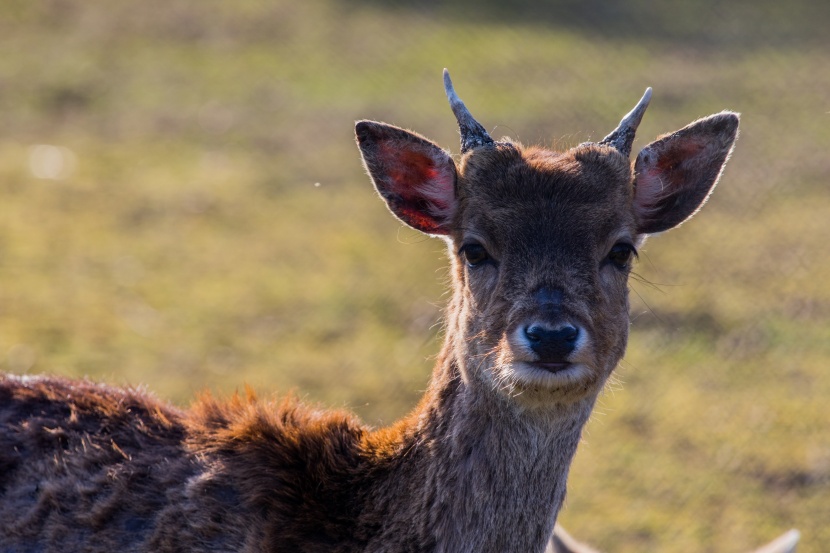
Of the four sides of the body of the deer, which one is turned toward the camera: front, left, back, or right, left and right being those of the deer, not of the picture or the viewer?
right
